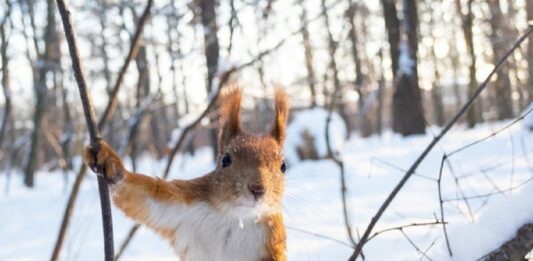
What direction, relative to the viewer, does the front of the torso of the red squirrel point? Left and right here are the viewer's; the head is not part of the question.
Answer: facing the viewer

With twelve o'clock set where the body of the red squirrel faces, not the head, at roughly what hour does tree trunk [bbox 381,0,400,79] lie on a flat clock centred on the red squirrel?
The tree trunk is roughly at 7 o'clock from the red squirrel.

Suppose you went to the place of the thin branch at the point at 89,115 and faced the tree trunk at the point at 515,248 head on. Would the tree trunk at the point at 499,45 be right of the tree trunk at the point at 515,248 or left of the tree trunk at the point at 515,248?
left

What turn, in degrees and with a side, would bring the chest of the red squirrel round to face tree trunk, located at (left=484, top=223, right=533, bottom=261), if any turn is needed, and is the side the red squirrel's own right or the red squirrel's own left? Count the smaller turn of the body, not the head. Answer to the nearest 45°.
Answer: approximately 90° to the red squirrel's own left

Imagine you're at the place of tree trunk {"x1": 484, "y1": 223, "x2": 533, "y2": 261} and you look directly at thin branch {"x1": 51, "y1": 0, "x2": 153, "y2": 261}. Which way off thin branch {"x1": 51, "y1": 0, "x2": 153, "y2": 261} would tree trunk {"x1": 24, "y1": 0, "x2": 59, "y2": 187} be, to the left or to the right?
right

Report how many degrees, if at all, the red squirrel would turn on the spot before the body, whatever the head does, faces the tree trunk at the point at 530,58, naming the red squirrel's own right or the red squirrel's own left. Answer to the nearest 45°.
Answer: approximately 135° to the red squirrel's own left

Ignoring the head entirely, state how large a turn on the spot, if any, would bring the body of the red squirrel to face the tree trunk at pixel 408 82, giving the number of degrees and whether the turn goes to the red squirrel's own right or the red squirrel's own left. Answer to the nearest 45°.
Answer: approximately 135° to the red squirrel's own left

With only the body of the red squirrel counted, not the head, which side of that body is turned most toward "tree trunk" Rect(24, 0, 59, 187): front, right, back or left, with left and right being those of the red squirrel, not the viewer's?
back

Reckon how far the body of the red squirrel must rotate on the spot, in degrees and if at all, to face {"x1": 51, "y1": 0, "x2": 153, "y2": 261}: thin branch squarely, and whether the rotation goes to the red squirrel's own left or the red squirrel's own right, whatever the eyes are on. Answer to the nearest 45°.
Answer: approximately 135° to the red squirrel's own right

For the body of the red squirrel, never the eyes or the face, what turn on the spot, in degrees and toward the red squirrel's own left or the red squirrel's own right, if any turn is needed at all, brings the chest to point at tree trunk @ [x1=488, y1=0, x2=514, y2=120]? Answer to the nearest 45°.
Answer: approximately 135° to the red squirrel's own left
